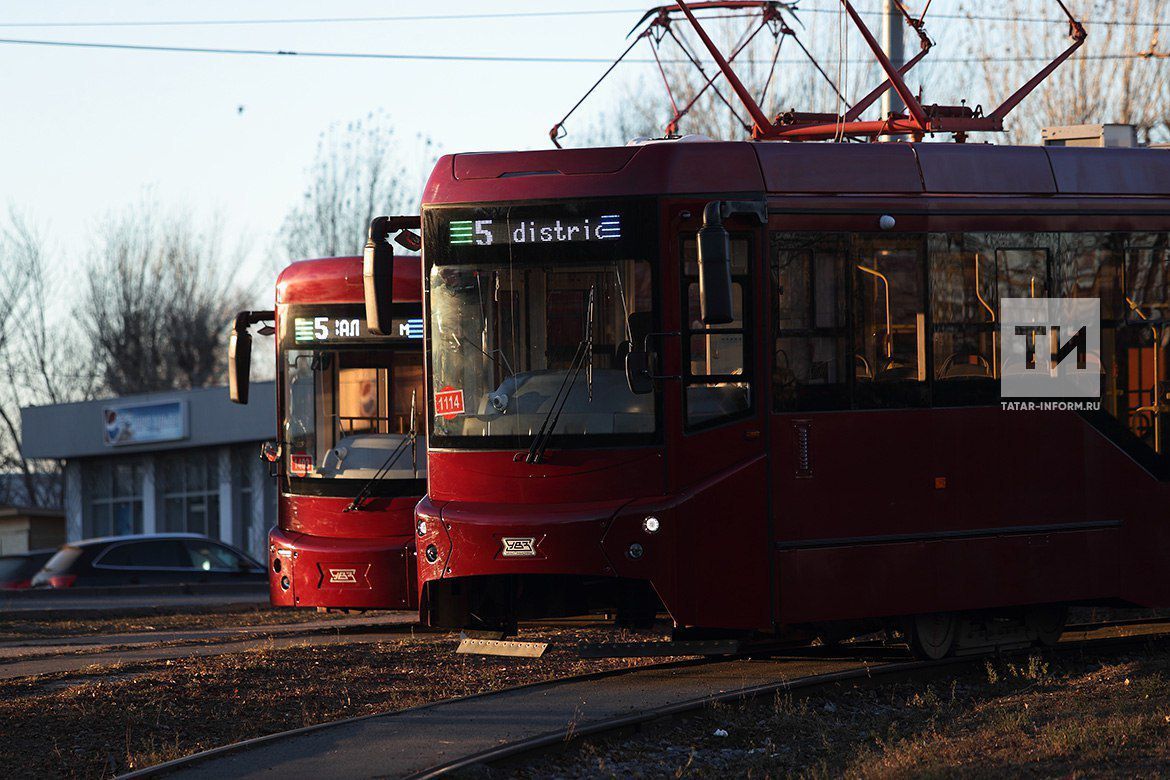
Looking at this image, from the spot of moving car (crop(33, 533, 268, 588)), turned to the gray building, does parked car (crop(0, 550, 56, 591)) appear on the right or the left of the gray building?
left

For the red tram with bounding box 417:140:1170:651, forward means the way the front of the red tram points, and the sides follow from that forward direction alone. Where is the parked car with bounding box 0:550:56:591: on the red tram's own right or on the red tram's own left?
on the red tram's own right

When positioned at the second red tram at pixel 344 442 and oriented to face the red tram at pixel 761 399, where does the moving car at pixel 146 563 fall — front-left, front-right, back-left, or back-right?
back-left

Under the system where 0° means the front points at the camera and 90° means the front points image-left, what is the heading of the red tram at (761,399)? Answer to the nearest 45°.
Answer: approximately 45°

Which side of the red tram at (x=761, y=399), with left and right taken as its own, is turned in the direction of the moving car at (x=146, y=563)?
right

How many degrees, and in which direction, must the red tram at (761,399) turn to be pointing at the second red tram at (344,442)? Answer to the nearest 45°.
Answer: approximately 90° to its right
